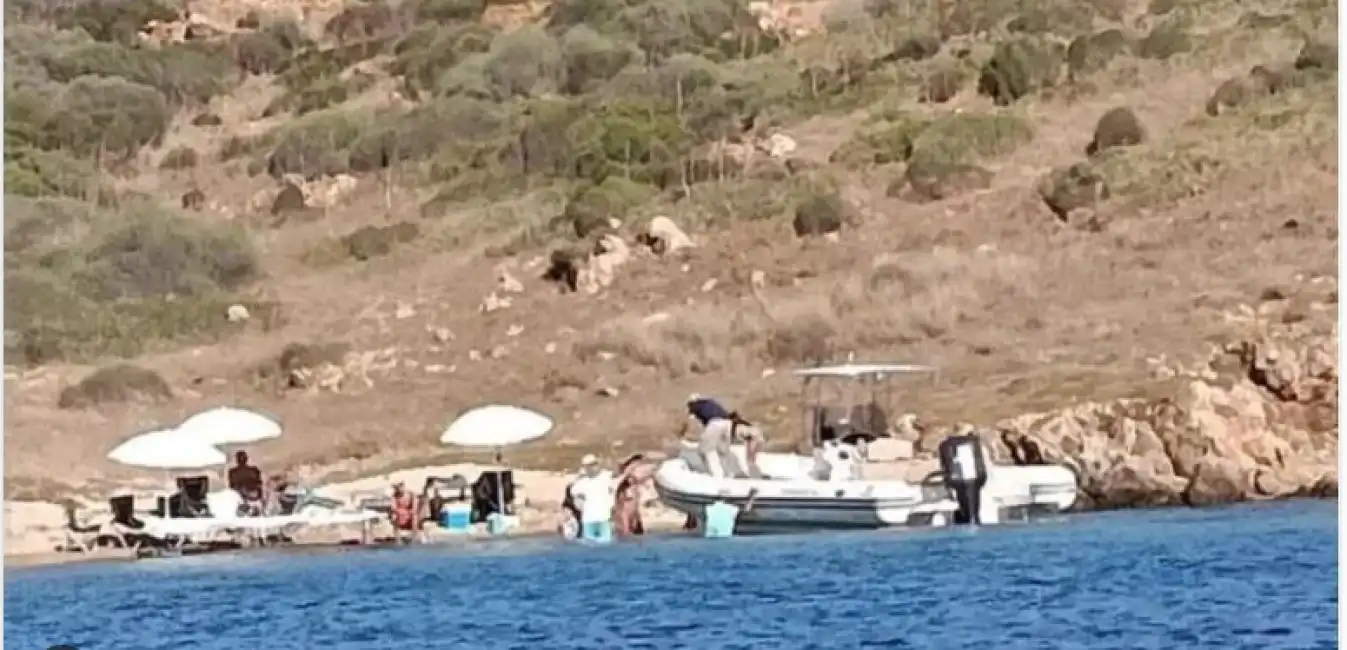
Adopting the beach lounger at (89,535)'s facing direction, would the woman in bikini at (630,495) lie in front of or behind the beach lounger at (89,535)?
in front

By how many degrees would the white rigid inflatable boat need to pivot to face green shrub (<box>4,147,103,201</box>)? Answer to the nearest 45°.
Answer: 0° — it already faces it

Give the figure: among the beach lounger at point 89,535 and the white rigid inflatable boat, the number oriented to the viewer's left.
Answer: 1

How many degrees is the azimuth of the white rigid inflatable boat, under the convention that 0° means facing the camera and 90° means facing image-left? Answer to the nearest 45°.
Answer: approximately 90°
